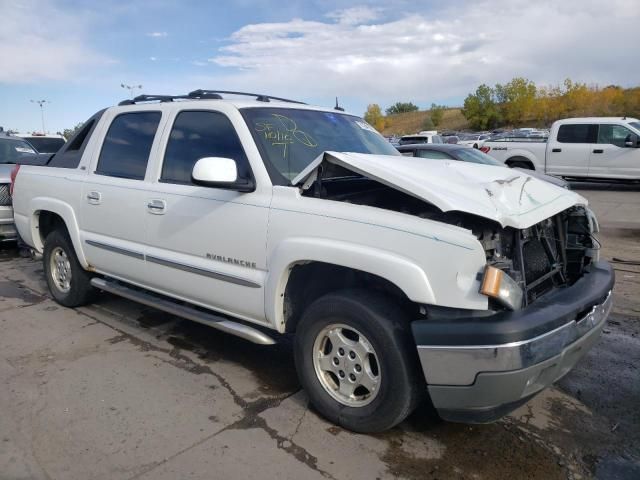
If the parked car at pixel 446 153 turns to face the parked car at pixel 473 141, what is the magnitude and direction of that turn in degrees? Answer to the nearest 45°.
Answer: approximately 135° to its left

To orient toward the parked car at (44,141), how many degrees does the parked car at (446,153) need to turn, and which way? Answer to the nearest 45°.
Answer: approximately 135° to its right

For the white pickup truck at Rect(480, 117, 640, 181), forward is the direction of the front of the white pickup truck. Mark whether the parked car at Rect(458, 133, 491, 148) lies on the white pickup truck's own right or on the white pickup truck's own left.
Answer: on the white pickup truck's own left

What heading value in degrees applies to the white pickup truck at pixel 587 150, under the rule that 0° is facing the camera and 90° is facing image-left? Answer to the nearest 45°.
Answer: approximately 270°

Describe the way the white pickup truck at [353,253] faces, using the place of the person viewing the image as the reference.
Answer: facing the viewer and to the right of the viewer

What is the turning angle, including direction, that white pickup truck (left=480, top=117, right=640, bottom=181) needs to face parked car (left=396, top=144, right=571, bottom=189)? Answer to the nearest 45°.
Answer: approximately 135° to its right

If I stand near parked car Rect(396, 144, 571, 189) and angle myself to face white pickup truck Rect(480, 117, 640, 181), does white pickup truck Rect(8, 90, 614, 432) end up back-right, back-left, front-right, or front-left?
back-right

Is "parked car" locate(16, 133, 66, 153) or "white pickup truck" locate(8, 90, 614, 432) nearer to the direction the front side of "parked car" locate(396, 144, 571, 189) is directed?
the white pickup truck

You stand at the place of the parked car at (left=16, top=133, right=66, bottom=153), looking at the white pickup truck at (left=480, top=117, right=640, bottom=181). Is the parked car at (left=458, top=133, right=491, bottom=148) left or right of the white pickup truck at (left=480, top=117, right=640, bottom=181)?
left

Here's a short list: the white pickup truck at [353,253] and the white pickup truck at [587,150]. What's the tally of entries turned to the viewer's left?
0

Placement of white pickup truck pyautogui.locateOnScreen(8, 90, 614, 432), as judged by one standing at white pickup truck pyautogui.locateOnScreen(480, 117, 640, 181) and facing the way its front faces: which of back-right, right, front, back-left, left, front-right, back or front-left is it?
right
